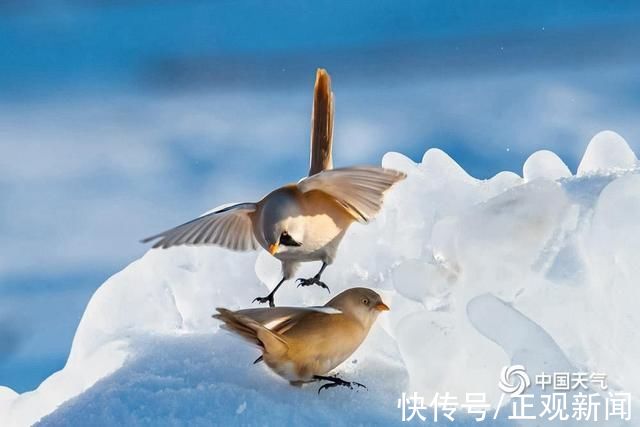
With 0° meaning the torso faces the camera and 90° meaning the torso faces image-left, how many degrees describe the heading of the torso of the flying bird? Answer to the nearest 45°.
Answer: approximately 45°

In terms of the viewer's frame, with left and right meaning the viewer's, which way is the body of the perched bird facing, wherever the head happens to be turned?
facing to the right of the viewer

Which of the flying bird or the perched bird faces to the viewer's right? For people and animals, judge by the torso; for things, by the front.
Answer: the perched bird

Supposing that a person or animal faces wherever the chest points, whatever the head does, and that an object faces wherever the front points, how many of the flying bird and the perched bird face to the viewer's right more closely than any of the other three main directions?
1
